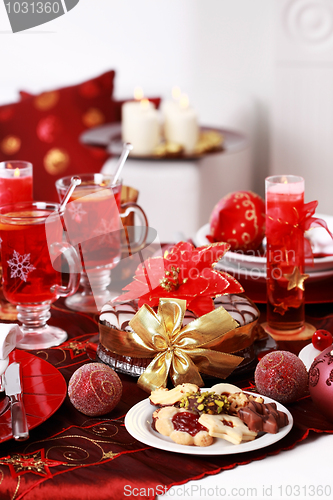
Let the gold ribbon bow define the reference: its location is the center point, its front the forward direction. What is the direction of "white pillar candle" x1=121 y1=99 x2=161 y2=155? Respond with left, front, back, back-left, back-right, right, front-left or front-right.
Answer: back

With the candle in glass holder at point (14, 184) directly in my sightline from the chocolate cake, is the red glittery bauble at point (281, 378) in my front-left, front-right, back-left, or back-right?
back-right

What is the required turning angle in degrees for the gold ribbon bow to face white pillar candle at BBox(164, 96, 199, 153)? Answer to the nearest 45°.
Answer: approximately 180°

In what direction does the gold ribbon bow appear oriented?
toward the camera

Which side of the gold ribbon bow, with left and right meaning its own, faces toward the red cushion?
back
